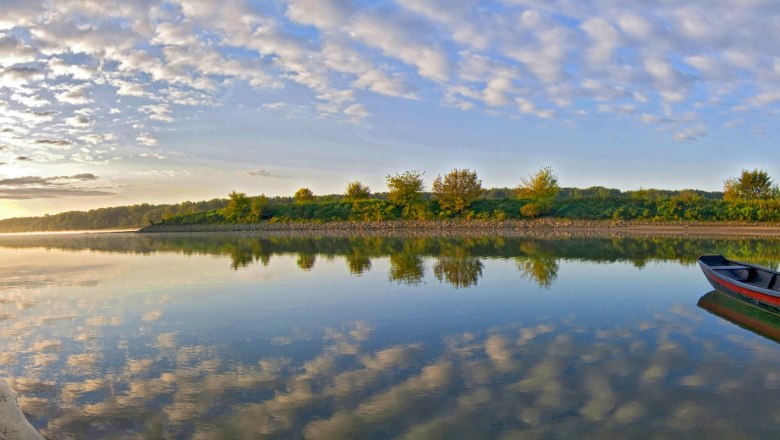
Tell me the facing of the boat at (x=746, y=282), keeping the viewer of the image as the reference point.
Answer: facing away from the viewer and to the left of the viewer
